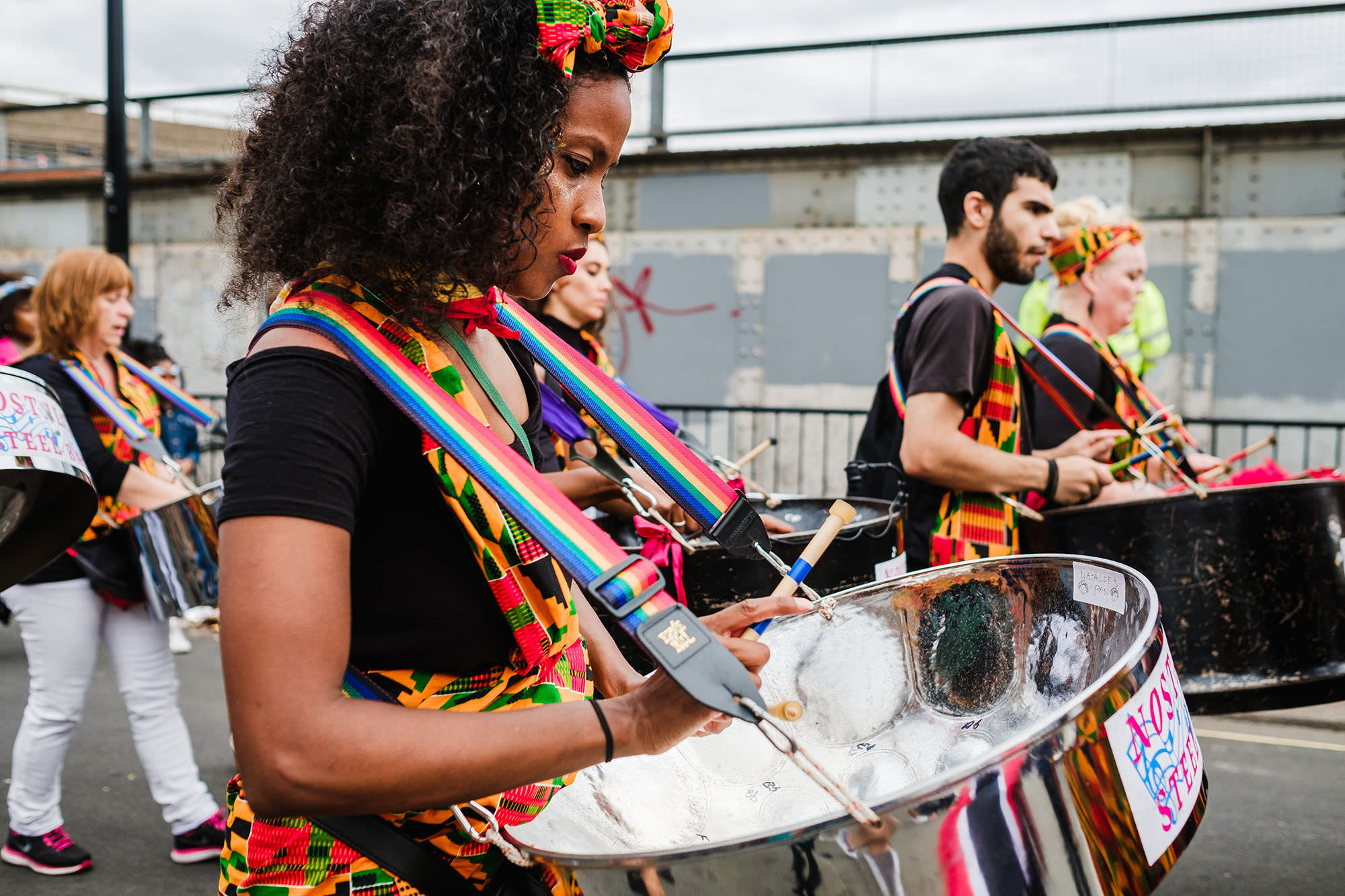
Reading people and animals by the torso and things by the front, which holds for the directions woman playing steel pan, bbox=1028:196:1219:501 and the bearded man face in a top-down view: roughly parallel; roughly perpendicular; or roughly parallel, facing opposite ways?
roughly parallel

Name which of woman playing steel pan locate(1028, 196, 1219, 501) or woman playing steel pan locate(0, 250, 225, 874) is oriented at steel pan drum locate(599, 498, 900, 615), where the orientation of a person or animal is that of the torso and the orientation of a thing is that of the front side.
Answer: woman playing steel pan locate(0, 250, 225, 874)

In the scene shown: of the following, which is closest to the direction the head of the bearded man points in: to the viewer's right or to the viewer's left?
to the viewer's right

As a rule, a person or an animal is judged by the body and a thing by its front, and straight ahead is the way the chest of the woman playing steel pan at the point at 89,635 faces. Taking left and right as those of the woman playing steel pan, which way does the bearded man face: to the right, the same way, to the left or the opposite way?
the same way

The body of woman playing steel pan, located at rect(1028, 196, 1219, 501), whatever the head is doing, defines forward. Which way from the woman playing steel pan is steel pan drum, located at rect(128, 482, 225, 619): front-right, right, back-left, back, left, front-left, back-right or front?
back-right

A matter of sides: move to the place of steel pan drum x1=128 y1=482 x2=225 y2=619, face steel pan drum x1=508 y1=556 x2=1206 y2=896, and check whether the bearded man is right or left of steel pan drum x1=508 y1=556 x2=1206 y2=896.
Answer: left

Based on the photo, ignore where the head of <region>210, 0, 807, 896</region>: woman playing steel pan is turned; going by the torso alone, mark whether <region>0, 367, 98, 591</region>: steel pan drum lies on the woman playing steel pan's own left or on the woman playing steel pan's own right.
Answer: on the woman playing steel pan's own left

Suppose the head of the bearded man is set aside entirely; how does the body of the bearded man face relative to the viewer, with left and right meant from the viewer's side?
facing to the right of the viewer

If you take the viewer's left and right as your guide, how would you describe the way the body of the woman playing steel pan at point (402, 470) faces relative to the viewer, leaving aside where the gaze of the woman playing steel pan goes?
facing to the right of the viewer

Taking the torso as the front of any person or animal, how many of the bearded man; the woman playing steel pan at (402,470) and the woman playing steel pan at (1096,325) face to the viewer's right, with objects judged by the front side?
3

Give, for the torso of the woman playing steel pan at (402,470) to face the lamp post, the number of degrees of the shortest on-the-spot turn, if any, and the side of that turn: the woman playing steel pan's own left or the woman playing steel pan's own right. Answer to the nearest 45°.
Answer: approximately 90° to the woman playing steel pan's own left
